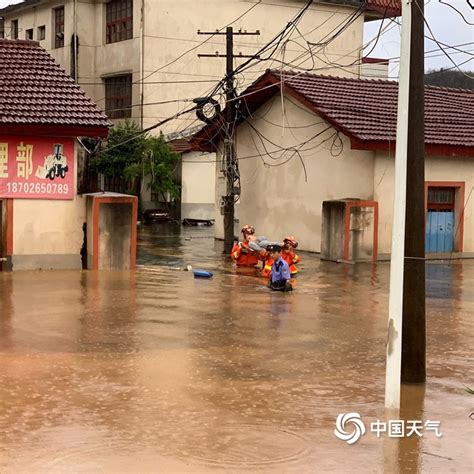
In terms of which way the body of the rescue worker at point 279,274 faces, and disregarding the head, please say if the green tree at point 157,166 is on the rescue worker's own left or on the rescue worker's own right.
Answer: on the rescue worker's own right

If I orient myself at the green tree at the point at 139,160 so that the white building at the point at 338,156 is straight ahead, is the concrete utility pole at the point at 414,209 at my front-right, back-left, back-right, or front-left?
front-right

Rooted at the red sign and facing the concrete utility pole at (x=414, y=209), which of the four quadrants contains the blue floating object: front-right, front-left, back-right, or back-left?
front-left

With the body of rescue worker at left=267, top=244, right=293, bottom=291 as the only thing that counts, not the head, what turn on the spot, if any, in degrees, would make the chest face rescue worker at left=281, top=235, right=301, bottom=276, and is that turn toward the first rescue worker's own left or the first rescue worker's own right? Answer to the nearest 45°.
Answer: approximately 135° to the first rescue worker's own right

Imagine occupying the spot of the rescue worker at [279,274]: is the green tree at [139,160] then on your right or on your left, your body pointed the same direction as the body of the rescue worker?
on your right

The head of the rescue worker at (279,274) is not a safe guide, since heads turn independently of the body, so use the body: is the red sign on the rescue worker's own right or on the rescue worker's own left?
on the rescue worker's own right

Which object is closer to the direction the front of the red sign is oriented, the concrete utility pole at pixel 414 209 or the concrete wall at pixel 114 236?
the concrete utility pole

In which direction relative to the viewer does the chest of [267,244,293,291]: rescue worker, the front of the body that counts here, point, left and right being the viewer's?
facing the viewer and to the left of the viewer

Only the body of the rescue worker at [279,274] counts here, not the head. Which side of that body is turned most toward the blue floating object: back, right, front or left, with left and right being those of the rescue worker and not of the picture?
right

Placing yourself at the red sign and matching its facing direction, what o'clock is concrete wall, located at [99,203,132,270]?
The concrete wall is roughly at 9 o'clock from the red sign.

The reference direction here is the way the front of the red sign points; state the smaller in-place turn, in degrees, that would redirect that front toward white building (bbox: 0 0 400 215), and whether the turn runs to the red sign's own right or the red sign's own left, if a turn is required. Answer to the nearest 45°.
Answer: approximately 180°

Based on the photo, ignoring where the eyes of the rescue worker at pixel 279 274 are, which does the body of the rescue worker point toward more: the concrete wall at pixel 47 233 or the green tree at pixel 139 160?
the concrete wall

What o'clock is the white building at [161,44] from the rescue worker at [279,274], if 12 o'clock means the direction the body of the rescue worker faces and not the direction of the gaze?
The white building is roughly at 4 o'clock from the rescue worker.

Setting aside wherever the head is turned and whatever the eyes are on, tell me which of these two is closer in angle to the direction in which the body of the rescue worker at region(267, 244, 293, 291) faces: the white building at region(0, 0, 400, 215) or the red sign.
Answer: the red sign

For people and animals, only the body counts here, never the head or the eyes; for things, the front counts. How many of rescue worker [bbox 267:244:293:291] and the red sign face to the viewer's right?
0
